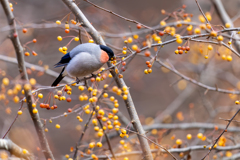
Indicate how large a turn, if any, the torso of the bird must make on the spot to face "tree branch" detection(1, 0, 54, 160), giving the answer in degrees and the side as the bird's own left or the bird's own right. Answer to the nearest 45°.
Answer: approximately 135° to the bird's own right

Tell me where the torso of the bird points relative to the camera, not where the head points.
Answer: to the viewer's right
